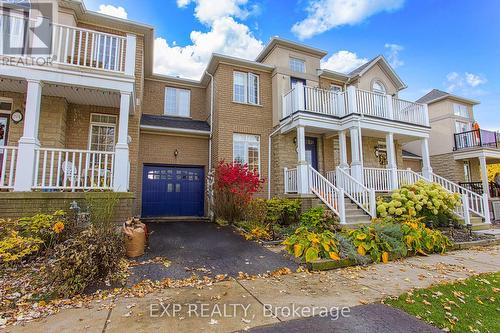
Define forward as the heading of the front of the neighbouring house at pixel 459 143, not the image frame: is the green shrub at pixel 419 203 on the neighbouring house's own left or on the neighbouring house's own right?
on the neighbouring house's own right

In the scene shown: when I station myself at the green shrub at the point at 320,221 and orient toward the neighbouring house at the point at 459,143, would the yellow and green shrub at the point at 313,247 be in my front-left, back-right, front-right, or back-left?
back-right

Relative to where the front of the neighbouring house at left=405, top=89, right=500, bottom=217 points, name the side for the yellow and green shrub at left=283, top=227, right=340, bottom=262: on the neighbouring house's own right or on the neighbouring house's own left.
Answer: on the neighbouring house's own right

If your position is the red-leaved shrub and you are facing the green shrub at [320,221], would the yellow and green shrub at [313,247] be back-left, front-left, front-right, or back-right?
front-right

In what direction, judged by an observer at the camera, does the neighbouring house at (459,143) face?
facing the viewer and to the right of the viewer

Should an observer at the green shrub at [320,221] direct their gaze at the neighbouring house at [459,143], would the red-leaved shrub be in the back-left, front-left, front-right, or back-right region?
back-left

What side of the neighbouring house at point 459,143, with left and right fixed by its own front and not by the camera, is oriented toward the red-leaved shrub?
right

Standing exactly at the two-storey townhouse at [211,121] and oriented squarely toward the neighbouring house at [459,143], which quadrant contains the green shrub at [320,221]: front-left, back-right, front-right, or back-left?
front-right

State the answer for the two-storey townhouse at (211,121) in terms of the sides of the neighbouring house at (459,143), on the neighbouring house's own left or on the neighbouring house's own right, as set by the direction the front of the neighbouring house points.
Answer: on the neighbouring house's own right

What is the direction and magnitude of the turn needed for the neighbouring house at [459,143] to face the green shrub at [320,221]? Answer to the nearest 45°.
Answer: approximately 45° to its right
